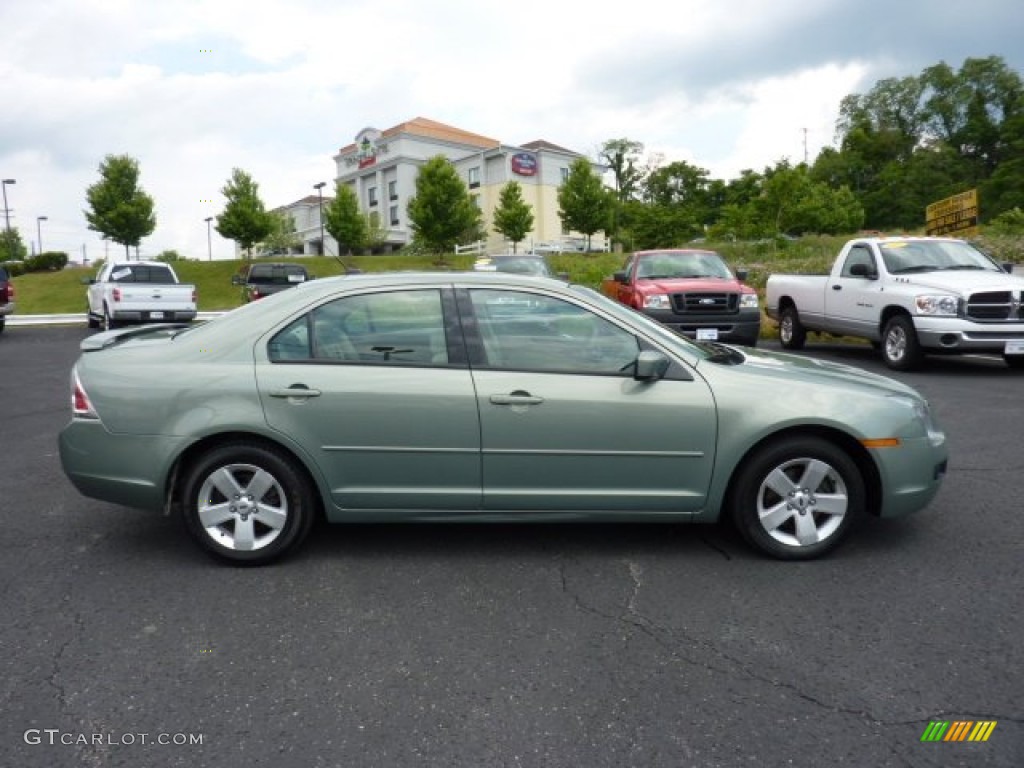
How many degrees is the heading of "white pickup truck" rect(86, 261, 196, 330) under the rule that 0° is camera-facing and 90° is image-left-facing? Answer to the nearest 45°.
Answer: approximately 180°

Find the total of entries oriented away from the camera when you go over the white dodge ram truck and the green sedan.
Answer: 0

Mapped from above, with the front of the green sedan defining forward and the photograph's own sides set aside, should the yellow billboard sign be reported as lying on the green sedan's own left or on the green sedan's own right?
on the green sedan's own left

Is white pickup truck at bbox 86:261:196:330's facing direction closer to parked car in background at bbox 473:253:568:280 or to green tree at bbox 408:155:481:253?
the green tree

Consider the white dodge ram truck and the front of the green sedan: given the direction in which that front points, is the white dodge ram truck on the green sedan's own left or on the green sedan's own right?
on the green sedan's own left

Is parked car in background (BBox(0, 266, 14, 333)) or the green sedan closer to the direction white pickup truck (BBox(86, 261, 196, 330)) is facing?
the parked car in background

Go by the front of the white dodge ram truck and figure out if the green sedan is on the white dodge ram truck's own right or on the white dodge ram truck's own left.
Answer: on the white dodge ram truck's own right

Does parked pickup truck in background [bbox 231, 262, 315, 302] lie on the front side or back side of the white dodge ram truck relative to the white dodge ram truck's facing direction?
on the back side

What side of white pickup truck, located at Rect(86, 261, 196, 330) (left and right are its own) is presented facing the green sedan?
back

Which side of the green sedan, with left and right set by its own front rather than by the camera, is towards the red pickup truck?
left

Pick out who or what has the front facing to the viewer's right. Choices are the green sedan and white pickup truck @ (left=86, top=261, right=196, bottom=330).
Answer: the green sedan

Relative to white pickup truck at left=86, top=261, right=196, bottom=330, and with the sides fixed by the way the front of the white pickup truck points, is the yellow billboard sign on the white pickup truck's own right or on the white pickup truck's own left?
on the white pickup truck's own right

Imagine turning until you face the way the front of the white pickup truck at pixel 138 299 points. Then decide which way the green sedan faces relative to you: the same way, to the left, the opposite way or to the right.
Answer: to the right

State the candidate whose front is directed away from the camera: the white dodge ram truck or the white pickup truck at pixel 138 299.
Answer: the white pickup truck

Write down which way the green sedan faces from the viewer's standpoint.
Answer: facing to the right of the viewer

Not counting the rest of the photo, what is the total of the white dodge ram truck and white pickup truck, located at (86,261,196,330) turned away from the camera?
1
